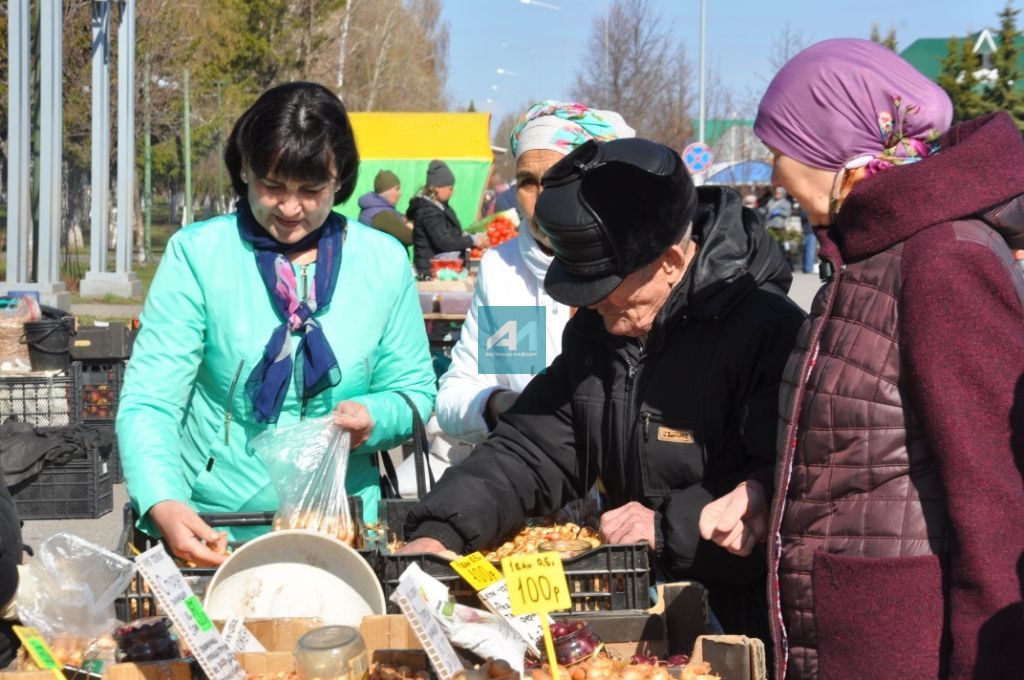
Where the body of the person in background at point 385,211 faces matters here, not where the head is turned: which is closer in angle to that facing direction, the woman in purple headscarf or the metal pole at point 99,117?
the woman in purple headscarf

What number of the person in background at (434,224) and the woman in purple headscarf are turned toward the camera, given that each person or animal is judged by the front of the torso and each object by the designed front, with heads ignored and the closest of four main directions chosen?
0

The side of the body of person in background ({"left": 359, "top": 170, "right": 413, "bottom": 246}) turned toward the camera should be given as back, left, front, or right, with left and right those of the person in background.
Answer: right

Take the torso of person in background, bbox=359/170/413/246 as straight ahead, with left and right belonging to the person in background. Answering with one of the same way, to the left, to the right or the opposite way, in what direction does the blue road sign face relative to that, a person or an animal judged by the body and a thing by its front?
to the right

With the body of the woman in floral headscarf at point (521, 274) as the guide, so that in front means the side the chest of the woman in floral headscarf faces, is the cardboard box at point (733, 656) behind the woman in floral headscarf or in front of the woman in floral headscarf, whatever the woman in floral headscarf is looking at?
in front

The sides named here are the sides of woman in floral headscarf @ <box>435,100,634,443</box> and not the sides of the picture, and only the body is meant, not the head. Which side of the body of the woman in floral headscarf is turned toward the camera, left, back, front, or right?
front

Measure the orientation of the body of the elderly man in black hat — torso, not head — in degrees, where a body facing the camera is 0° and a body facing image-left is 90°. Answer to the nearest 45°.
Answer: approximately 45°

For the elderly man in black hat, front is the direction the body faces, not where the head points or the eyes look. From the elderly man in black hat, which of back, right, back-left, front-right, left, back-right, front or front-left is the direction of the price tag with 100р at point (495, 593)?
front

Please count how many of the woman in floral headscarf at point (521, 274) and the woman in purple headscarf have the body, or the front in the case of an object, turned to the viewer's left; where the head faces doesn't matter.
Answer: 1

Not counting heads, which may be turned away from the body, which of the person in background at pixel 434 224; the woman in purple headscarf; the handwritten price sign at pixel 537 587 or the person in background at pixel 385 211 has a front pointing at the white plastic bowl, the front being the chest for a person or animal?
the woman in purple headscarf

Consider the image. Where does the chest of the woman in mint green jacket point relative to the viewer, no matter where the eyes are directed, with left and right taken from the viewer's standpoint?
facing the viewer

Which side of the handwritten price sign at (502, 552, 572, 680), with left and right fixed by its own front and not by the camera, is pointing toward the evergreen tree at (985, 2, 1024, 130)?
back

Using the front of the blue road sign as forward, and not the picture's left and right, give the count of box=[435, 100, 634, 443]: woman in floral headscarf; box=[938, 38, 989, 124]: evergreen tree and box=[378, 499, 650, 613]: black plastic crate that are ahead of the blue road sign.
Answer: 2

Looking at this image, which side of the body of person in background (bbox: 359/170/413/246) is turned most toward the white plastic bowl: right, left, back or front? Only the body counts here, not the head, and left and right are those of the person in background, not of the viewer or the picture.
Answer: right

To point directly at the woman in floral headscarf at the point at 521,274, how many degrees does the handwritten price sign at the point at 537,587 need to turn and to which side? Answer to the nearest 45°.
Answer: approximately 180°
